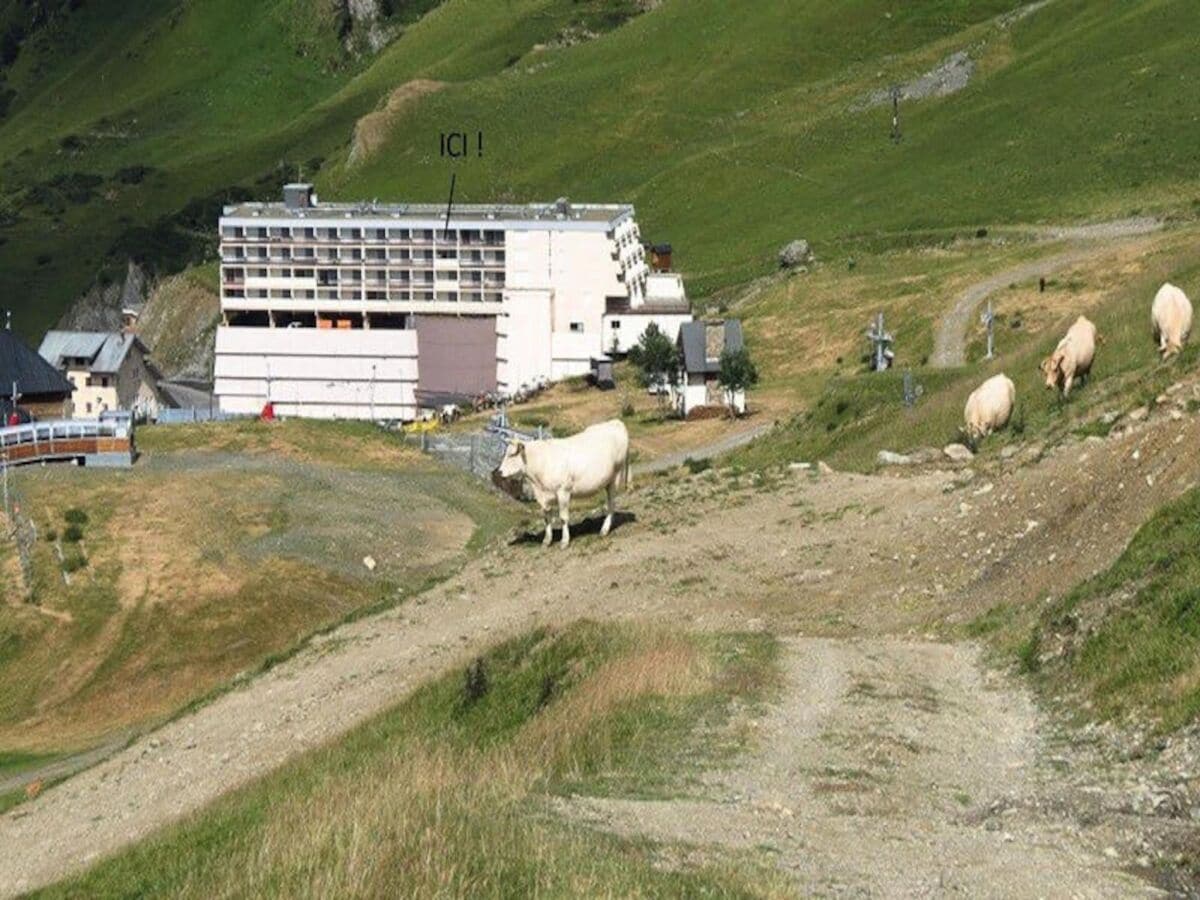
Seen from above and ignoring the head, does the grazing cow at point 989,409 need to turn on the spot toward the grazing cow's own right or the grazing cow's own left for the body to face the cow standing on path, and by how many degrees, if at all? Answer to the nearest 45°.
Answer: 0° — it already faces it

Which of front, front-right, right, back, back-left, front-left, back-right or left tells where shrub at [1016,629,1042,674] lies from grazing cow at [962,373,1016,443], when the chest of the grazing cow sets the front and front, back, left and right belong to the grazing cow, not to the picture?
front-left

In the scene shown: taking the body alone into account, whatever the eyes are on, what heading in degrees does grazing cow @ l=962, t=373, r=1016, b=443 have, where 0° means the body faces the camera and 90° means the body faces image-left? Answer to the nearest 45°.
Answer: approximately 45°

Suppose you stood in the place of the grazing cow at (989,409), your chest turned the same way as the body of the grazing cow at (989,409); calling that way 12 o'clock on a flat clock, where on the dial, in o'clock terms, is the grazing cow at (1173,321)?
the grazing cow at (1173,321) is roughly at 7 o'clock from the grazing cow at (989,409).
